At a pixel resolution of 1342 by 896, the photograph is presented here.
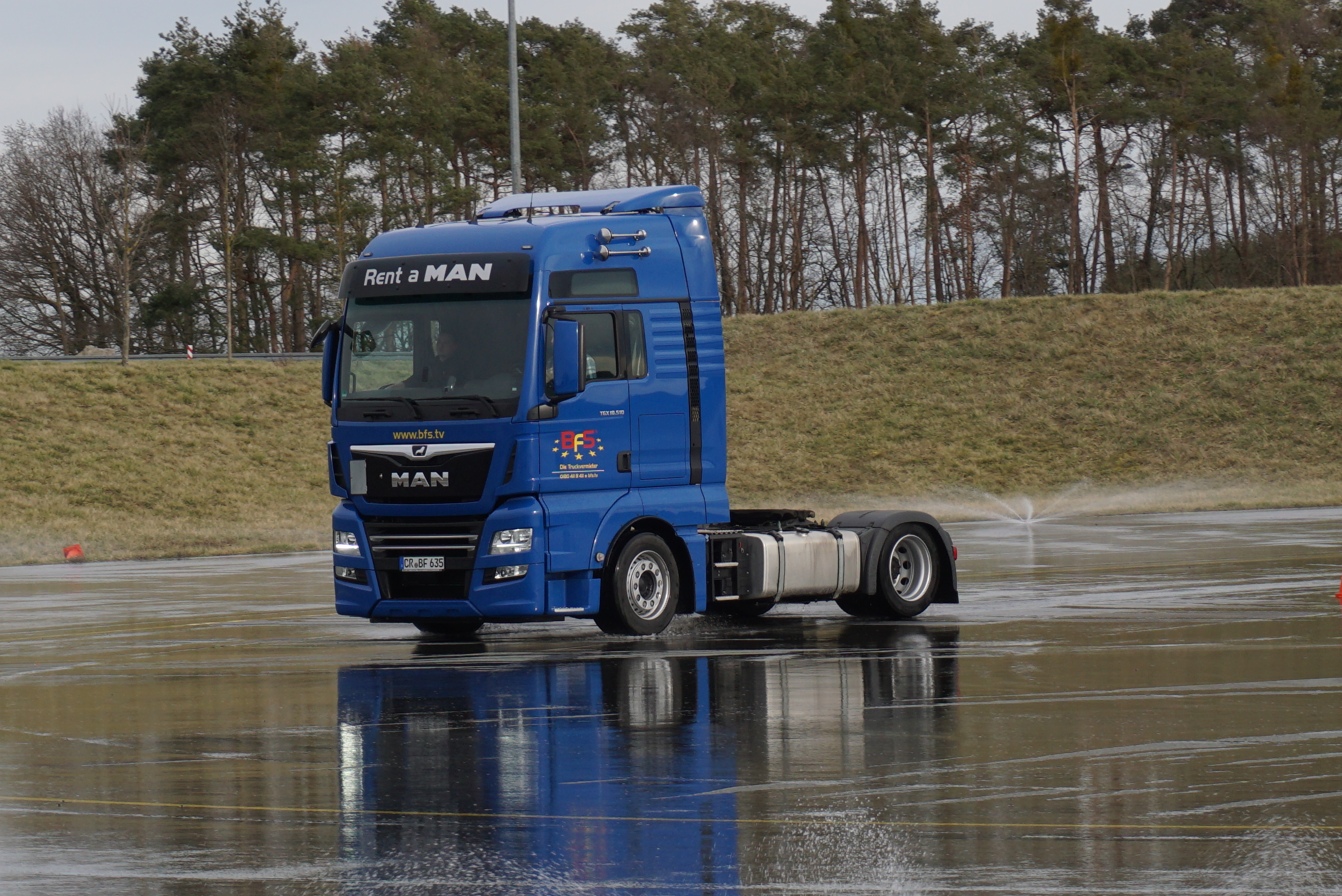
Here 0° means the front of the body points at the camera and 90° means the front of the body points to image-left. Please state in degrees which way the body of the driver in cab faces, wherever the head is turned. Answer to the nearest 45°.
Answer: approximately 45°

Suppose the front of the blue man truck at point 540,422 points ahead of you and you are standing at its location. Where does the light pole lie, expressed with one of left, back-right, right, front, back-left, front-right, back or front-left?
back-right

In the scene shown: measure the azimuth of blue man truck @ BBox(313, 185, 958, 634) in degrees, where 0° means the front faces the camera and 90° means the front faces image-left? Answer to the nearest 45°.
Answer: approximately 45°

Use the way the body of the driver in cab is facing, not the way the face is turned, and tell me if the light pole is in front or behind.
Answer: behind
